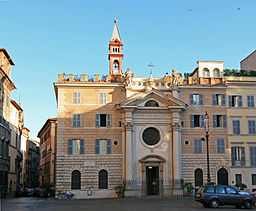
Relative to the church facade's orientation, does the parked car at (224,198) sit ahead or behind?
ahead

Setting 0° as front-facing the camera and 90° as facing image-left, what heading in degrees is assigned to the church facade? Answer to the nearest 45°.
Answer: approximately 0°
